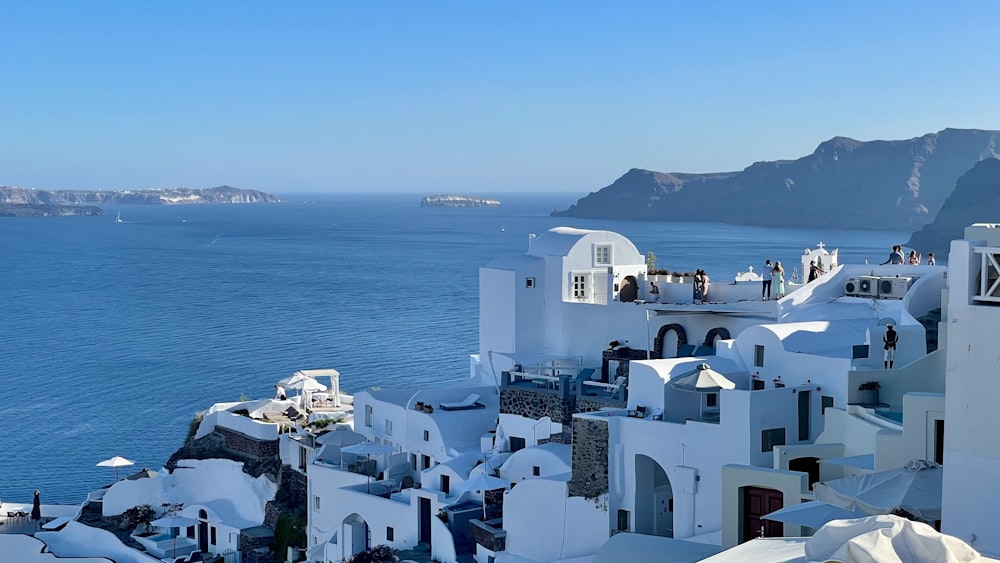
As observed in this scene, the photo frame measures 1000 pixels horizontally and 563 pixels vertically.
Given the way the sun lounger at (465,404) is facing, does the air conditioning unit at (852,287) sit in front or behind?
behind

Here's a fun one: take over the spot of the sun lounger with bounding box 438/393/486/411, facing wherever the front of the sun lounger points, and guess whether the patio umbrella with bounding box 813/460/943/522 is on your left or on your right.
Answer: on your left

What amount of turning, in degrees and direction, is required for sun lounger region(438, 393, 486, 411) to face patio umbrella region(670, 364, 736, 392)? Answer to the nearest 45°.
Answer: approximately 135° to its left

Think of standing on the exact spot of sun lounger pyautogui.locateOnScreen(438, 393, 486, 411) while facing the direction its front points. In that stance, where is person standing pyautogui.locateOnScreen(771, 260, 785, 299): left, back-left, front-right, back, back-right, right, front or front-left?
back

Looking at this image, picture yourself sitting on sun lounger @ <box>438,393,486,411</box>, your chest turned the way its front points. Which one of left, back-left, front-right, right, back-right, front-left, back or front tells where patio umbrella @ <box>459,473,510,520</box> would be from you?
left

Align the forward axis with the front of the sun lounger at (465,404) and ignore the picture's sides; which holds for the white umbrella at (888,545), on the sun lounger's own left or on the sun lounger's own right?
on the sun lounger's own left

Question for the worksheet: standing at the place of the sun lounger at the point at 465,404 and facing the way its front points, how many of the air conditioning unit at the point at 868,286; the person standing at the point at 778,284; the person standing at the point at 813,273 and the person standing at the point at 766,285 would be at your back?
4

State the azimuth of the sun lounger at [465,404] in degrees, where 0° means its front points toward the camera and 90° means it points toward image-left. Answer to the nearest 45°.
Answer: approximately 90°

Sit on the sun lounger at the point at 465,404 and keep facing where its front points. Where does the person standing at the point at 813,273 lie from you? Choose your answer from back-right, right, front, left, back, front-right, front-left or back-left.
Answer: back

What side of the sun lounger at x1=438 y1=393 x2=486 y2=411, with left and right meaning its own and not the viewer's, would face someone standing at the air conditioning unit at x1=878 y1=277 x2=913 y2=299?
back

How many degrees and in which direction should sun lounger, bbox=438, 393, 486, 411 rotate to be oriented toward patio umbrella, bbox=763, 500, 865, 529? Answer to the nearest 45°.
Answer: approximately 90° to its left

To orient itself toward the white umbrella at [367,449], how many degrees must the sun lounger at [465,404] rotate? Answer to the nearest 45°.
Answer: approximately 45° to its left

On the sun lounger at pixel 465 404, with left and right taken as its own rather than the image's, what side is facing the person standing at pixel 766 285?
back

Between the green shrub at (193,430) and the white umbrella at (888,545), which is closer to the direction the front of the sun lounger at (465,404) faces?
the green shrub

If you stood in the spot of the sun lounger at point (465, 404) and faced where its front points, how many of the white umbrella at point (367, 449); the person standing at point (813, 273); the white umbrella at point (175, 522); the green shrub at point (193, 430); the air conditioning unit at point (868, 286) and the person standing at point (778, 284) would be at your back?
3

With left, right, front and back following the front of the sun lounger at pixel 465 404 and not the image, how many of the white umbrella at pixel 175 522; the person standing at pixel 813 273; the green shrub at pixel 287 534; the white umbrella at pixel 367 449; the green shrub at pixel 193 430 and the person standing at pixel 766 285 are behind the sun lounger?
2
